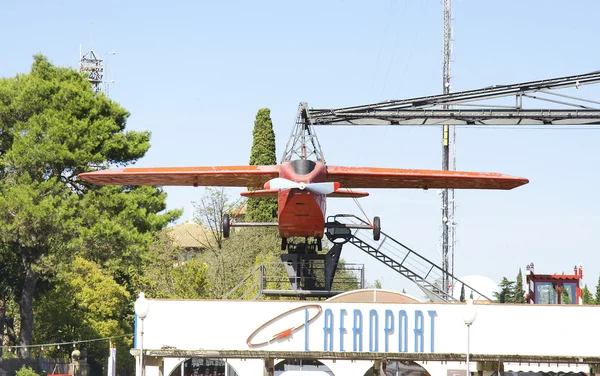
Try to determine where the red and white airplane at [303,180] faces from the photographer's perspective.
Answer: facing the viewer

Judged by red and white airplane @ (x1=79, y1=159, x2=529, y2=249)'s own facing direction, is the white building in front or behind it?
in front

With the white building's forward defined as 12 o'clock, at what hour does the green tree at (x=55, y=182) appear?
The green tree is roughly at 5 o'clock from the white building.

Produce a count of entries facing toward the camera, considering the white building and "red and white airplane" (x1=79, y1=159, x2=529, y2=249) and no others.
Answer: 2

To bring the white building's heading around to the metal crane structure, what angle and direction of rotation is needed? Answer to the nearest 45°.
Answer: approximately 180°

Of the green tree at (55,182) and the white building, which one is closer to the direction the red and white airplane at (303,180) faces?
the white building

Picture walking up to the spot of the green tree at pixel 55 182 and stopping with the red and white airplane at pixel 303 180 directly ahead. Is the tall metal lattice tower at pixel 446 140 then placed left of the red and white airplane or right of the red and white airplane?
left

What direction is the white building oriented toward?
toward the camera

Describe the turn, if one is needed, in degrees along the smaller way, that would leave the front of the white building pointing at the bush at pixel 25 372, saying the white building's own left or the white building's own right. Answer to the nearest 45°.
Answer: approximately 135° to the white building's own right
